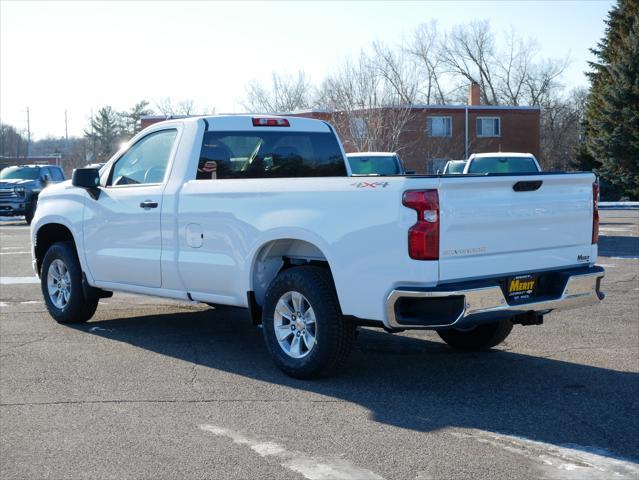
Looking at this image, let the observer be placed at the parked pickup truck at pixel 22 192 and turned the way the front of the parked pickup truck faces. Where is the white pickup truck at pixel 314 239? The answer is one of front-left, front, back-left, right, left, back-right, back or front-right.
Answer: front-left

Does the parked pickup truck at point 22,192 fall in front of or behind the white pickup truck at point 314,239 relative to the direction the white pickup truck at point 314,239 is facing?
in front

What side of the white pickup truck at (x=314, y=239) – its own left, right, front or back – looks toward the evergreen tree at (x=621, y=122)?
right

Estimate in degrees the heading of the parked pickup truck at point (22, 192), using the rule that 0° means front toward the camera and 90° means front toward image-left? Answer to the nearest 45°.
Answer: approximately 45°

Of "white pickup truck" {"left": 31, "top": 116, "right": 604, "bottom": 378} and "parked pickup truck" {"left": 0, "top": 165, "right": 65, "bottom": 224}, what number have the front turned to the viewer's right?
0

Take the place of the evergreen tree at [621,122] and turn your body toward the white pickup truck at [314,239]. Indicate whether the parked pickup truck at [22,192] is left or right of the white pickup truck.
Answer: right

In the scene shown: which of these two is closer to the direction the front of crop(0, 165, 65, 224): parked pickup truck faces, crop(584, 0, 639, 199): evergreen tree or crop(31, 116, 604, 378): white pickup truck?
the white pickup truck

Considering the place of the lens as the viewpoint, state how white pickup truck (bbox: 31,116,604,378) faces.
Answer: facing away from the viewer and to the left of the viewer
